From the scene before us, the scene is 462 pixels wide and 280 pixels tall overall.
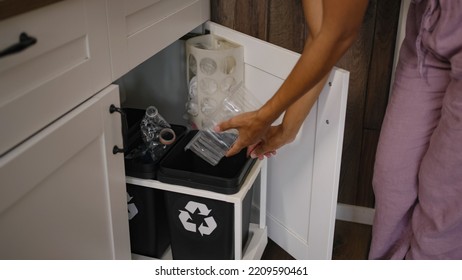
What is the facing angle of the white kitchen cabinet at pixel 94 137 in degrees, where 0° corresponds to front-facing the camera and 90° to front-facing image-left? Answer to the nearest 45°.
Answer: approximately 315°
